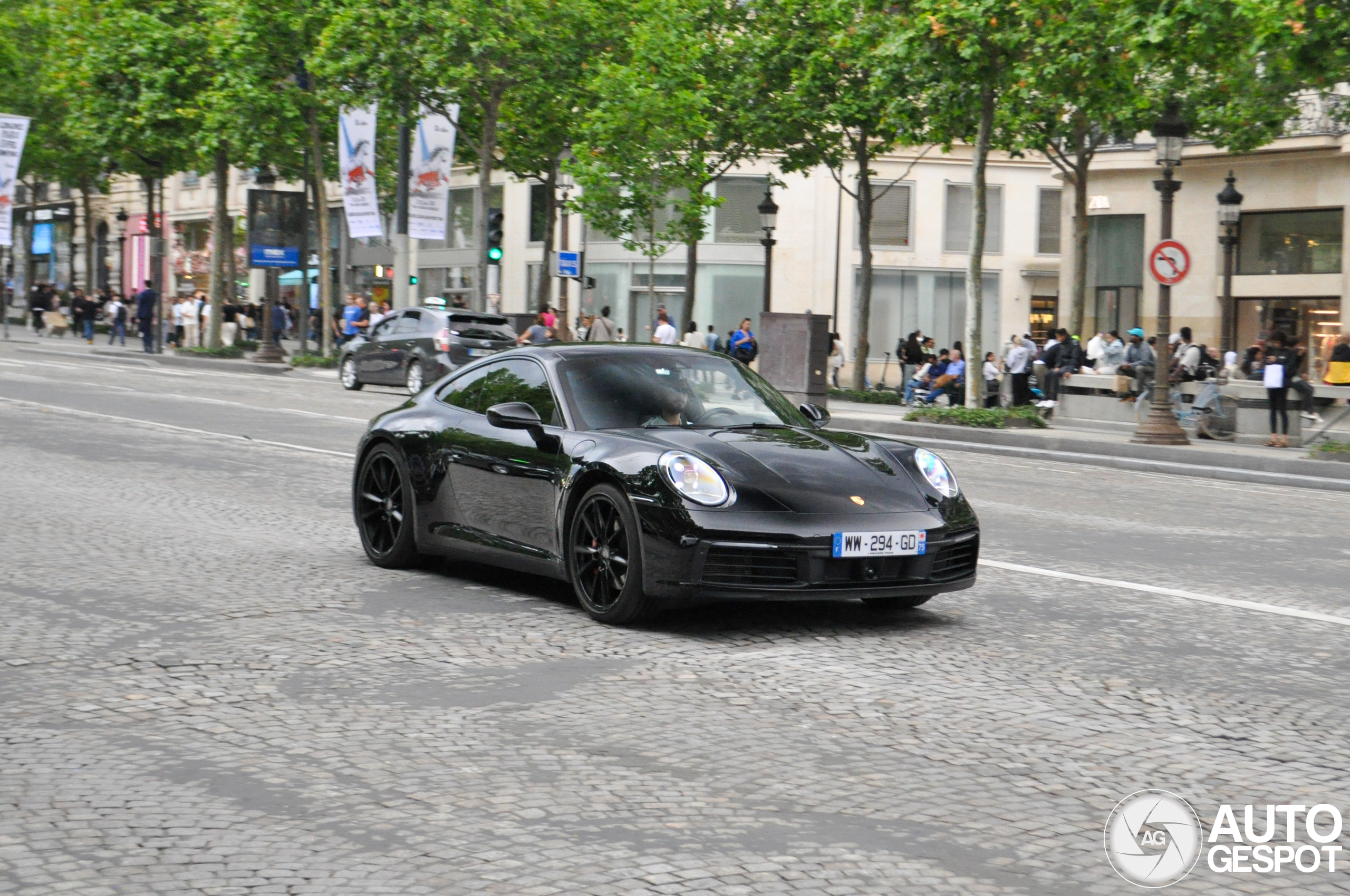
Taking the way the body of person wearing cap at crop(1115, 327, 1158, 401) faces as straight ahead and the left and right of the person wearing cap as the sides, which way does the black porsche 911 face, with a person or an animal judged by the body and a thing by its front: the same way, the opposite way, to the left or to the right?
to the left

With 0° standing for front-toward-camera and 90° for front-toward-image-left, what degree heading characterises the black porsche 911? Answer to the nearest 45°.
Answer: approximately 315°

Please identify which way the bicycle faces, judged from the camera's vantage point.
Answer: facing to the right of the viewer

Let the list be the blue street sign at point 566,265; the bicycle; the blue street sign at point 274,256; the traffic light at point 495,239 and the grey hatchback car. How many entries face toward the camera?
3

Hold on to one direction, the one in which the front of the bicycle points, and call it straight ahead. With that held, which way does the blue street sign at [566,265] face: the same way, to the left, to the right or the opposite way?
to the left
